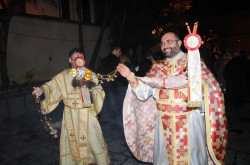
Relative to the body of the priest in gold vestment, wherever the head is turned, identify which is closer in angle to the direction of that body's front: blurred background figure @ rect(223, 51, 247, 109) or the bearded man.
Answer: the bearded man

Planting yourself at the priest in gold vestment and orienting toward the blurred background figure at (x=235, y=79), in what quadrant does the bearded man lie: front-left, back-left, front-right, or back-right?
front-right

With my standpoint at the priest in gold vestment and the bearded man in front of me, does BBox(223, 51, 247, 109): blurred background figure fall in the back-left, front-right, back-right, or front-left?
front-left

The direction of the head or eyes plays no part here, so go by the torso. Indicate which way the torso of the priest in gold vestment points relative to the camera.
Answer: toward the camera

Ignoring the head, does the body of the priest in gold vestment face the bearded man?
no

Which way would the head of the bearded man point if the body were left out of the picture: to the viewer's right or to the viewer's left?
to the viewer's left

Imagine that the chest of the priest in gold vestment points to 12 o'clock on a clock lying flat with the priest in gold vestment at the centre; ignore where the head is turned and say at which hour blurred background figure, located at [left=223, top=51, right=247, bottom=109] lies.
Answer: The blurred background figure is roughly at 8 o'clock from the priest in gold vestment.
